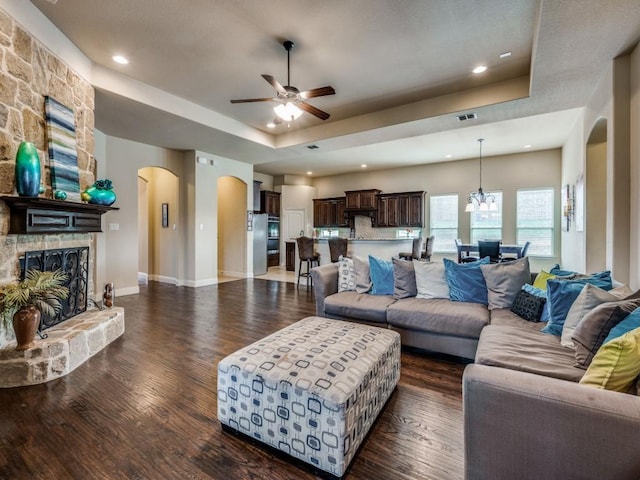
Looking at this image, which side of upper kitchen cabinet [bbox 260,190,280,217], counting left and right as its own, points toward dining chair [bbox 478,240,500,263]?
front

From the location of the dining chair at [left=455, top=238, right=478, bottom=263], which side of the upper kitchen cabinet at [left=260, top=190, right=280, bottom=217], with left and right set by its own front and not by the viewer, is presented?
front

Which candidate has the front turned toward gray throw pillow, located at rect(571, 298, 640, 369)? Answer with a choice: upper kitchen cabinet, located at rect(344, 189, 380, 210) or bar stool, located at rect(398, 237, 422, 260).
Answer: the upper kitchen cabinet

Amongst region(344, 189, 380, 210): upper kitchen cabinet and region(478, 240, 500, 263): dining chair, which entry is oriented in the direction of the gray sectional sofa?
the upper kitchen cabinet

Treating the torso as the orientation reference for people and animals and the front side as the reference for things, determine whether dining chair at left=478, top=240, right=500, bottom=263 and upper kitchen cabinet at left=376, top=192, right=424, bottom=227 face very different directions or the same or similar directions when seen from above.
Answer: very different directions

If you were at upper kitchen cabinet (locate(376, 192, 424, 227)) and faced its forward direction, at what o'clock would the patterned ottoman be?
The patterned ottoman is roughly at 12 o'clock from the upper kitchen cabinet.

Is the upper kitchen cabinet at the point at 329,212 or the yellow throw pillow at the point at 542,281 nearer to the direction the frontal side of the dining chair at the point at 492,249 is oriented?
the upper kitchen cabinet

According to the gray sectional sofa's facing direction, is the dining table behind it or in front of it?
behind

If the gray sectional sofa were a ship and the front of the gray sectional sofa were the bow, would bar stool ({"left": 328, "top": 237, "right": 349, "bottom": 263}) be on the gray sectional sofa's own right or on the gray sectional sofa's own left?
on the gray sectional sofa's own right

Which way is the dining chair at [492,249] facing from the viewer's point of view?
away from the camera

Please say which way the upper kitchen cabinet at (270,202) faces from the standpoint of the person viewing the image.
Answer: facing the viewer and to the right of the viewer

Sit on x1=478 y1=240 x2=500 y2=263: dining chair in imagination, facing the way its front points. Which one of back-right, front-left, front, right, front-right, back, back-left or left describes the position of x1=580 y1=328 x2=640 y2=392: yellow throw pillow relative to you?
back
